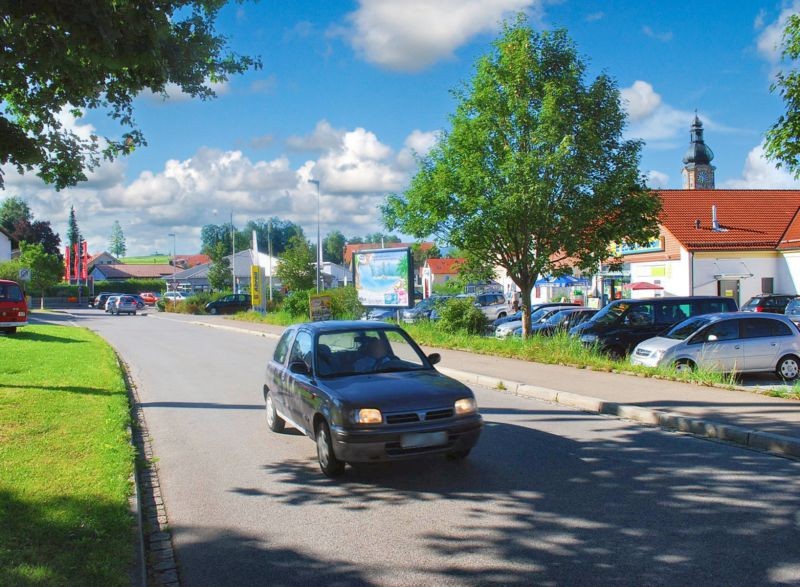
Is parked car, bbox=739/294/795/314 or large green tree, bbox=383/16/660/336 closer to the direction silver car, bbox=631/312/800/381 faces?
the large green tree

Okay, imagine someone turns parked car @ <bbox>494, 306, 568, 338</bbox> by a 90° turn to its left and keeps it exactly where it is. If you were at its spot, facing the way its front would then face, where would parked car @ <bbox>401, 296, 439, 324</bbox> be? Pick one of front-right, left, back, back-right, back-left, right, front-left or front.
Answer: back

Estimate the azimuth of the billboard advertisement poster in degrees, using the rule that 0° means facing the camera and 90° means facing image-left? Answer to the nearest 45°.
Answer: approximately 0°

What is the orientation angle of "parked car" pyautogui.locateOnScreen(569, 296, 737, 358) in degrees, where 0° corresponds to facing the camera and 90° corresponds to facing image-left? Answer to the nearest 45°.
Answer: approximately 45°

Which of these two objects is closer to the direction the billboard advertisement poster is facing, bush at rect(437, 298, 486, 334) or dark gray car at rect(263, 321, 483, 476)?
the dark gray car

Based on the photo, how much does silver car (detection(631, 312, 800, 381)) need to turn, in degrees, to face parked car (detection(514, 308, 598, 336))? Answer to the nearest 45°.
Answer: approximately 90° to its right

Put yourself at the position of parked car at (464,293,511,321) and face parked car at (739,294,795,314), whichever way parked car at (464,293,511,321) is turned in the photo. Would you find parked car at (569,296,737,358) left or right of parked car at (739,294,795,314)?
right

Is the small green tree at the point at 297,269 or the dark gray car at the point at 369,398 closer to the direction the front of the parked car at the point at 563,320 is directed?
the dark gray car

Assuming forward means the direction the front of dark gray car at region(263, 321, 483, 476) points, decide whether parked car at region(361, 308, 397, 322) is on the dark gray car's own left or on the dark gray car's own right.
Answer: on the dark gray car's own left

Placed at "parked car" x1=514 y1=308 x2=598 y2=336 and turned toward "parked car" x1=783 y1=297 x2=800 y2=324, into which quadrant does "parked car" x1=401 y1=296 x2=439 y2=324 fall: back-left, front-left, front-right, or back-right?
back-left

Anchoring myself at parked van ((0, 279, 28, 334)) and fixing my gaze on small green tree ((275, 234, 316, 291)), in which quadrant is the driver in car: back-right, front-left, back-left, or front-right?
back-right

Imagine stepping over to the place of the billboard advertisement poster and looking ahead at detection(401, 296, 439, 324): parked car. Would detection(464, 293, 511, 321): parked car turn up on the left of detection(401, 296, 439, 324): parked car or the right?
left

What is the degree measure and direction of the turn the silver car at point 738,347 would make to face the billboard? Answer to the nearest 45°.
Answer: approximately 90° to its right
